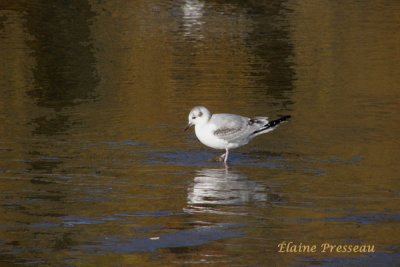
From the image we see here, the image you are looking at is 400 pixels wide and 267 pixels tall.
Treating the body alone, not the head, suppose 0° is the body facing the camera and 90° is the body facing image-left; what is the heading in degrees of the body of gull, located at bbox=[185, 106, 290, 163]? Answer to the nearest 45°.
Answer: approximately 90°
